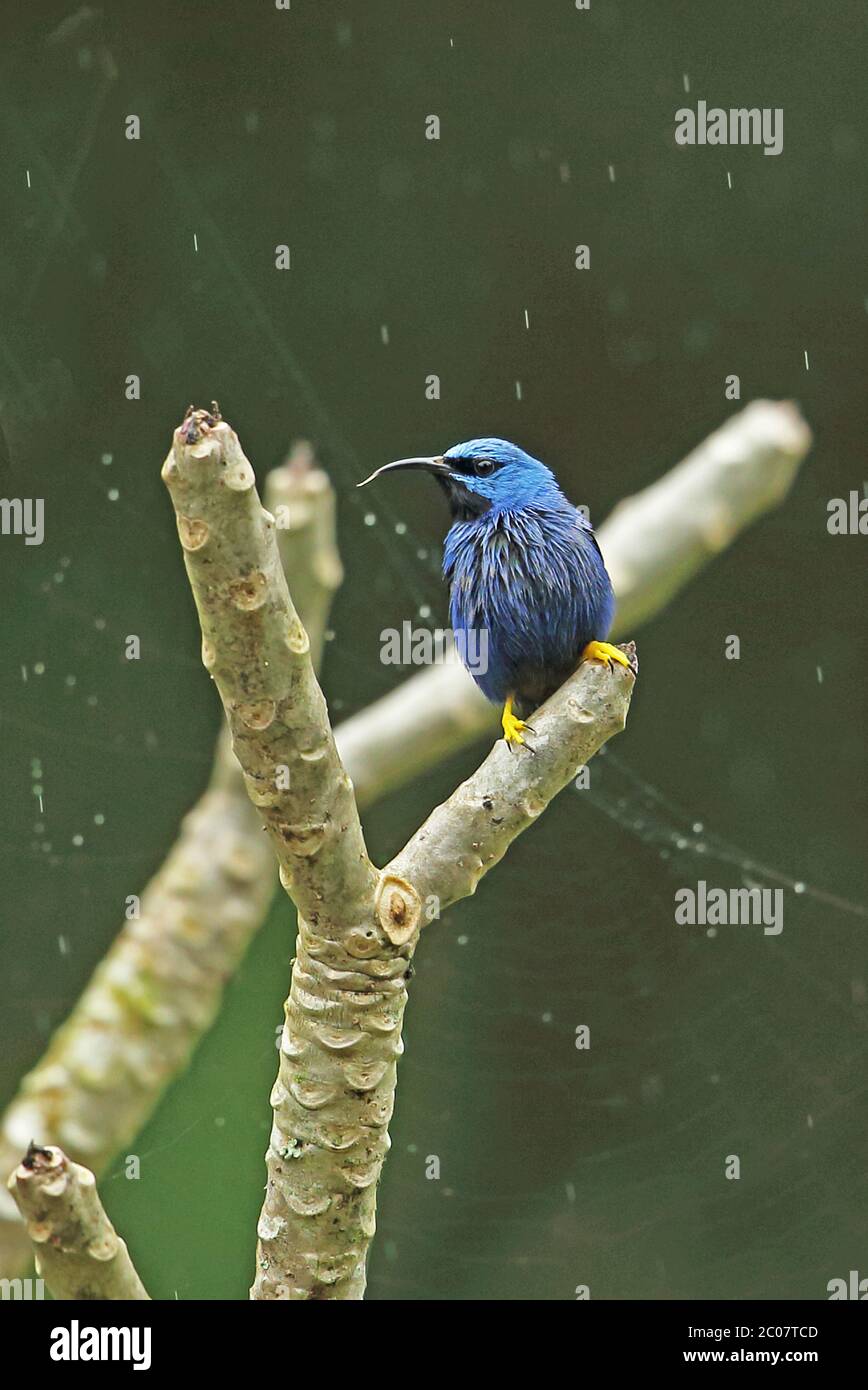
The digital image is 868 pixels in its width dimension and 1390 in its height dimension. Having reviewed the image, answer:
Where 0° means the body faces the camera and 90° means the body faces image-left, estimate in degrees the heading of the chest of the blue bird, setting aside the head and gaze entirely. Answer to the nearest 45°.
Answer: approximately 45°

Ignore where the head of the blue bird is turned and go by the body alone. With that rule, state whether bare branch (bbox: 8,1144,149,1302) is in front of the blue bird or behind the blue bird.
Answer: in front
